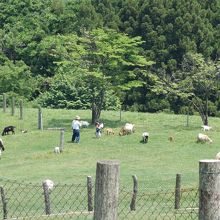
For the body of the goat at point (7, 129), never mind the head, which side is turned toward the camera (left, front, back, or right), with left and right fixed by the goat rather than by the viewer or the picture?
left

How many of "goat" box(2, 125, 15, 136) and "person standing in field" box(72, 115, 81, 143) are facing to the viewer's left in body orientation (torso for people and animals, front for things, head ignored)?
1

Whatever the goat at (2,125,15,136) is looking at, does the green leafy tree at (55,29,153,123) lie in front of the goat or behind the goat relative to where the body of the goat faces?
behind

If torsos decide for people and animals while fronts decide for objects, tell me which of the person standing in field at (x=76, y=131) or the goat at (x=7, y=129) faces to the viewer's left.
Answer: the goat
